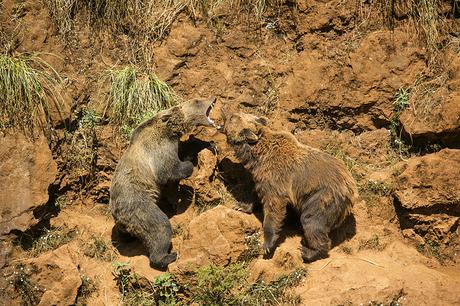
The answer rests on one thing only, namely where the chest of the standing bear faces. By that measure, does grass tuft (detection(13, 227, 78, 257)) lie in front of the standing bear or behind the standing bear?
behind

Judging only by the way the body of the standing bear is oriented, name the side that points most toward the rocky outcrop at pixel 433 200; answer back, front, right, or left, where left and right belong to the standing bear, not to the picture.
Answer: front

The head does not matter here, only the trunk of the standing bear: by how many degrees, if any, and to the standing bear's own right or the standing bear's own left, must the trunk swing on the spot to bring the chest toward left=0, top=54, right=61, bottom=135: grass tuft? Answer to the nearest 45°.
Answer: approximately 135° to the standing bear's own left

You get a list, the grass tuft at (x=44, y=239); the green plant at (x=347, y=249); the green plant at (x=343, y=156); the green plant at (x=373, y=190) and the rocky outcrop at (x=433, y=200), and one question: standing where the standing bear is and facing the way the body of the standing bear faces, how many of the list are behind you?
1

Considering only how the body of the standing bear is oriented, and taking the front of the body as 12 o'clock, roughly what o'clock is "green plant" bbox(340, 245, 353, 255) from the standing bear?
The green plant is roughly at 1 o'clock from the standing bear.

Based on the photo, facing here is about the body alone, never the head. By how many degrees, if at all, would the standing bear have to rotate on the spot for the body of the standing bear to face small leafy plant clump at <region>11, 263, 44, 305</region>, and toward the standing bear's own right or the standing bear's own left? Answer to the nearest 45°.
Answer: approximately 180°

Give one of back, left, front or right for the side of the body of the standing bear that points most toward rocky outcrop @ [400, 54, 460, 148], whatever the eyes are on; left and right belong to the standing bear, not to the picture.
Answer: front

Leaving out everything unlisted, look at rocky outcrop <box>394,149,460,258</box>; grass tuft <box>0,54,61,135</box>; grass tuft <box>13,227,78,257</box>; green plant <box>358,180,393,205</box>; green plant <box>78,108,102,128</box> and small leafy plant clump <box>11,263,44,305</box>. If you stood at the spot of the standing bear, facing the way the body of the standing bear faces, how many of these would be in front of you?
2

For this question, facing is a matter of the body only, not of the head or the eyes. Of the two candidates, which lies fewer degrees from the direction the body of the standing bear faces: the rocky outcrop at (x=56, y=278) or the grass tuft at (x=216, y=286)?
the grass tuft

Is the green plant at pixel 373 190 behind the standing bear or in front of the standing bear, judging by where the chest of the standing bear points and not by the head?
in front

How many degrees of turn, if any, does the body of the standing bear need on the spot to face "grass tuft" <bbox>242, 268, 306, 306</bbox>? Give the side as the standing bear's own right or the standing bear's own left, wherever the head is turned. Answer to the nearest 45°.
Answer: approximately 45° to the standing bear's own right

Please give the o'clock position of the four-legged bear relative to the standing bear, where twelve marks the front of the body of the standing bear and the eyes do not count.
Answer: The four-legged bear is roughly at 1 o'clock from the standing bear.

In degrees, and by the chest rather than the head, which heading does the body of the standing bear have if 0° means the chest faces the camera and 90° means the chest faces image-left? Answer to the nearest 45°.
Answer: approximately 270°

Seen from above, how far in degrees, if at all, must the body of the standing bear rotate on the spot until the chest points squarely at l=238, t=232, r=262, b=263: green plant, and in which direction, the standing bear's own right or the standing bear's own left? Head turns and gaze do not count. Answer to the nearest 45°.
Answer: approximately 45° to the standing bear's own right

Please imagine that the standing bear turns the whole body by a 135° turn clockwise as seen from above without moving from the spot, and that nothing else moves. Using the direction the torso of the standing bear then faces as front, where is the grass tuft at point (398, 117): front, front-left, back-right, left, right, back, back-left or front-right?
back-left

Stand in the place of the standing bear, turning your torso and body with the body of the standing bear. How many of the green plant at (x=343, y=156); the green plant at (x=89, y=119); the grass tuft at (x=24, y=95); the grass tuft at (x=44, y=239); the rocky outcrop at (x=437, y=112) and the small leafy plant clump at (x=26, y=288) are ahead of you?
2

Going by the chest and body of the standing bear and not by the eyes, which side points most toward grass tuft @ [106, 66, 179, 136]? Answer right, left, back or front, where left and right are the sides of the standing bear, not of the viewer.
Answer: left
